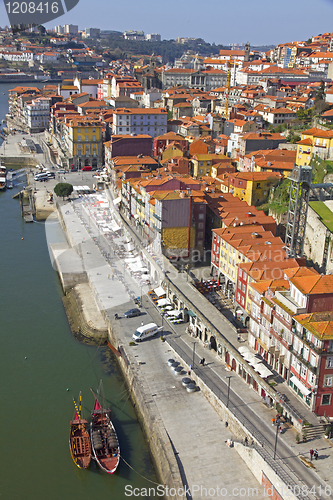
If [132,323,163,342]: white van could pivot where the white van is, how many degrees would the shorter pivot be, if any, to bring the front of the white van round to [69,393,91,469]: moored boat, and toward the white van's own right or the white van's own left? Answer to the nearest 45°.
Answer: approximately 45° to the white van's own left

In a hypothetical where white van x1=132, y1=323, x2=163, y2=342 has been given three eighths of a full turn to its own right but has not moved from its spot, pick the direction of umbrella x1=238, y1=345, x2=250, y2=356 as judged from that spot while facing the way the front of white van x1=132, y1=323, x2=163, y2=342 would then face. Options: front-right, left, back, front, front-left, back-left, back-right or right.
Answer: back-right

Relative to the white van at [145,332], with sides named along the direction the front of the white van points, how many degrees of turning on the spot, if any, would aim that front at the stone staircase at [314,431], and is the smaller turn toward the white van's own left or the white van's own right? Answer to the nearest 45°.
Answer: approximately 90° to the white van's own left

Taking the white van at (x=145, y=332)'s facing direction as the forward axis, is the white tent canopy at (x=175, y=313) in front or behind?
behind

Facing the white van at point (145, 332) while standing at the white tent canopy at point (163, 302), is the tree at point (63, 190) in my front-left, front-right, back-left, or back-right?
back-right
